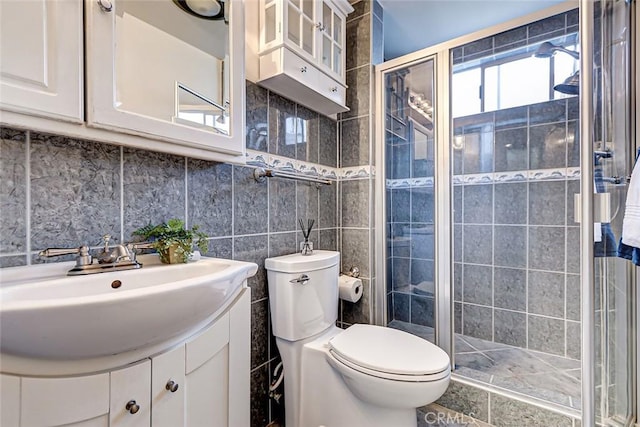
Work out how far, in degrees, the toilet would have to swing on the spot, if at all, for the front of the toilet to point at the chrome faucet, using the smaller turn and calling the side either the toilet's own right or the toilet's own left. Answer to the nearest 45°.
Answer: approximately 90° to the toilet's own right

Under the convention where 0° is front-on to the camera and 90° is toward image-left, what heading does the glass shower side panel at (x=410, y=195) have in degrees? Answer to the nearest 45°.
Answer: approximately 45°

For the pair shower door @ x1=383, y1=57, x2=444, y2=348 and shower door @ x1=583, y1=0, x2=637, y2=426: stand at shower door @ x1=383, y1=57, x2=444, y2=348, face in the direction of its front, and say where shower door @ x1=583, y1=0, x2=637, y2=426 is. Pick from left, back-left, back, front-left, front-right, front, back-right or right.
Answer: left

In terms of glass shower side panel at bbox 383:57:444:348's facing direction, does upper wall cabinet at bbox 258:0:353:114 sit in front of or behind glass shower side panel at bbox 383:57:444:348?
in front

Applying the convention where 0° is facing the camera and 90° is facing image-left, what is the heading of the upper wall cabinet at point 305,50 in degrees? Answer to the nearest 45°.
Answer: approximately 315°

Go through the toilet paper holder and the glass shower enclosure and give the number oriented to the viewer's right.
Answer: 0

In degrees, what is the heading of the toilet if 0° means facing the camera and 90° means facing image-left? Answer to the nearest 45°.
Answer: approximately 315°

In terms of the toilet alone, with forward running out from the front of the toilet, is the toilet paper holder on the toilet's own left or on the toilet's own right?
on the toilet's own left
